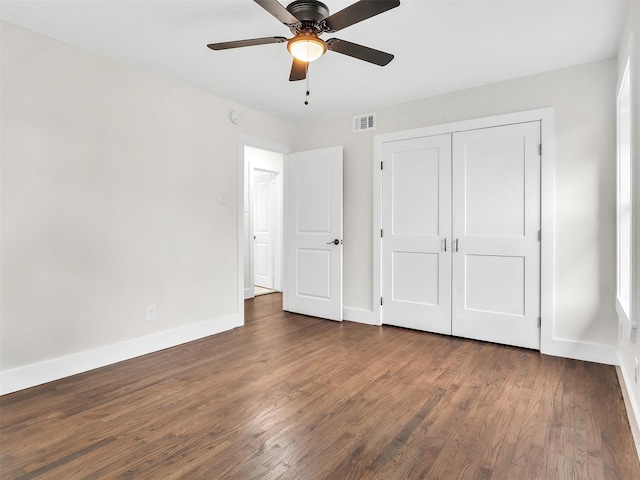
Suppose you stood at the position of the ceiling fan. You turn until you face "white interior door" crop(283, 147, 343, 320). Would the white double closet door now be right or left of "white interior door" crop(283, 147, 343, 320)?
right

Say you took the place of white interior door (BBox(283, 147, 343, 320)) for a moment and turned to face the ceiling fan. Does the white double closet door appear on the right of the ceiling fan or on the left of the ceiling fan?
left

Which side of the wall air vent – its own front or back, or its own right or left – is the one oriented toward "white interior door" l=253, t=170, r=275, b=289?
right

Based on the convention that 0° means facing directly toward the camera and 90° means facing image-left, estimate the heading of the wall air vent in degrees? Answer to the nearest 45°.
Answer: approximately 45°

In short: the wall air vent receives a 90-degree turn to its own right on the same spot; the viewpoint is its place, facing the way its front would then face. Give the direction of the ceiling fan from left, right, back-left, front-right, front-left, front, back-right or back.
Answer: back-left
